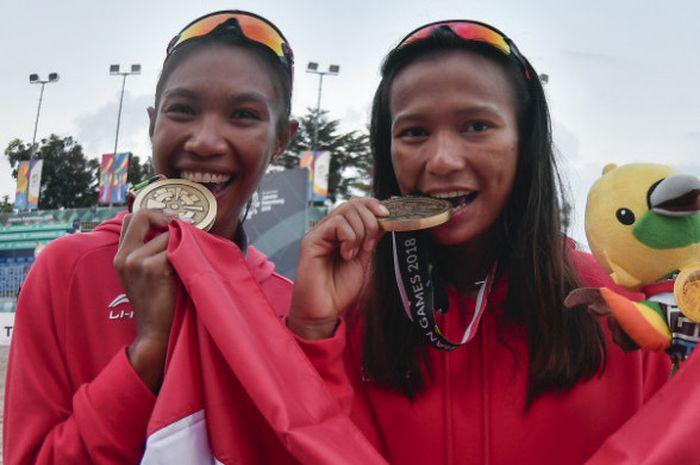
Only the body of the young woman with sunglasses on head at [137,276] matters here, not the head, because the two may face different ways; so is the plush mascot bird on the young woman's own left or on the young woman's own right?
on the young woman's own left

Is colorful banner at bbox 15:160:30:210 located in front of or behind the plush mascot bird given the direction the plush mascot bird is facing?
behind

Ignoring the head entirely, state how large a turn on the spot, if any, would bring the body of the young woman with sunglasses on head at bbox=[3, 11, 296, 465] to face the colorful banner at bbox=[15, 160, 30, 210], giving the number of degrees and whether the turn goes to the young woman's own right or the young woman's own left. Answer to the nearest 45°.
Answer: approximately 180°

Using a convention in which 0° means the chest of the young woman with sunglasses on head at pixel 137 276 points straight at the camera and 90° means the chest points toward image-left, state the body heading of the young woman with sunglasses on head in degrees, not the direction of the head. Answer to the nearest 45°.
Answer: approximately 0°

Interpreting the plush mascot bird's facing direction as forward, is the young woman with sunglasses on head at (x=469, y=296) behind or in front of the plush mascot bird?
behind

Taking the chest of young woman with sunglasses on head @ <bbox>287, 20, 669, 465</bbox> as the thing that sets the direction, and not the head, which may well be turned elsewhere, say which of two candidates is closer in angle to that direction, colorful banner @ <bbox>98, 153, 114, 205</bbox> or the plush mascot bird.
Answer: the plush mascot bird

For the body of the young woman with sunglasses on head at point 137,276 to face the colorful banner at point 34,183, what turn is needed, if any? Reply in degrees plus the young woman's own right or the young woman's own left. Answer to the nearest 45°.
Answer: approximately 180°

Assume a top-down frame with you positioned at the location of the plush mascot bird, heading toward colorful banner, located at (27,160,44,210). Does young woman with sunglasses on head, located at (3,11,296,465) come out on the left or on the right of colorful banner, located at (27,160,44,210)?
left

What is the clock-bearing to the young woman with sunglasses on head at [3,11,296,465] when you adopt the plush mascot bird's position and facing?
The young woman with sunglasses on head is roughly at 4 o'clock from the plush mascot bird.

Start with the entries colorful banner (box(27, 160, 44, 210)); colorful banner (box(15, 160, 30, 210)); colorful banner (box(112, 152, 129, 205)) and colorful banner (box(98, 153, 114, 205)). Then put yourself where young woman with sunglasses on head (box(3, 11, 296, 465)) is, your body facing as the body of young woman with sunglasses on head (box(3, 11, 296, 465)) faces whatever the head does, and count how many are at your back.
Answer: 4

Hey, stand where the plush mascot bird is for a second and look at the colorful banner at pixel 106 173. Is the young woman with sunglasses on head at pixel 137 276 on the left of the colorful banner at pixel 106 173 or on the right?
left

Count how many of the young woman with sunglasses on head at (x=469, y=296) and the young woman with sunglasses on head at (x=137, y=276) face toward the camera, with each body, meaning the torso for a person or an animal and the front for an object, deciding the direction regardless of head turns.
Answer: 2

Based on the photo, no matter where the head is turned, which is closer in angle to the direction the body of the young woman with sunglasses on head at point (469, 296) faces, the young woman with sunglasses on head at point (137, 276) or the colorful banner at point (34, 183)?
the young woman with sunglasses on head
